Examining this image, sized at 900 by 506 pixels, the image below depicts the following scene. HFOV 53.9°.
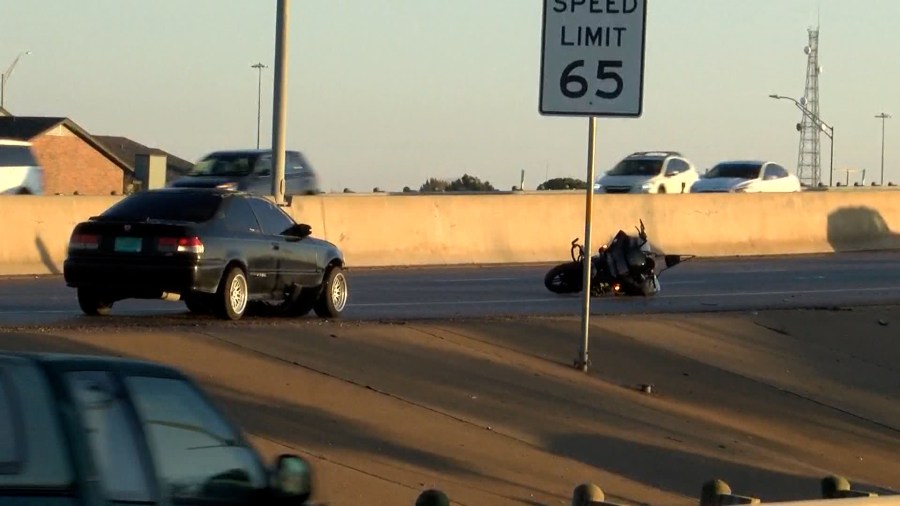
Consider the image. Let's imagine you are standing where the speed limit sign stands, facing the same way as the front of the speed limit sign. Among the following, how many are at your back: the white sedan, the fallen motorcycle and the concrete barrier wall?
3

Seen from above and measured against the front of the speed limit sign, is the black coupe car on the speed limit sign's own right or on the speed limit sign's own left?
on the speed limit sign's own right

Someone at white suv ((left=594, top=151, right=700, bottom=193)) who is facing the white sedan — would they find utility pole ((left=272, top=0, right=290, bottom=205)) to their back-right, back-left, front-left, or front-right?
back-right

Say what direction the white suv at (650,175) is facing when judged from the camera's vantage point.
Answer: facing the viewer and to the left of the viewer

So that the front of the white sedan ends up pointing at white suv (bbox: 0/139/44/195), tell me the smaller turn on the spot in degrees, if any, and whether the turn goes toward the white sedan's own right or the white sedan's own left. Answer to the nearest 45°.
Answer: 0° — it already faces it

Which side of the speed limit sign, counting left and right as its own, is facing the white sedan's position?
back

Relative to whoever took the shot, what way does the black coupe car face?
facing away from the viewer and to the right of the viewer

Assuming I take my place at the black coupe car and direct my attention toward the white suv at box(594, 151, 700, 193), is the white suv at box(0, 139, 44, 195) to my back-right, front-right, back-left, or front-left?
front-left

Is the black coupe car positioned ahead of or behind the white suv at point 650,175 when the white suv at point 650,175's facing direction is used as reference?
ahead

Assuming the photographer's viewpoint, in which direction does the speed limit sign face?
facing the viewer

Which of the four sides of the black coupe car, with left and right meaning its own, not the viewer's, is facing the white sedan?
front

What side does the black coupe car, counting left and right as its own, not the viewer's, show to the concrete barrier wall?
front

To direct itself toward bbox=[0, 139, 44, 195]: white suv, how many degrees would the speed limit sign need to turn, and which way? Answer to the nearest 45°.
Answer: approximately 135° to its right

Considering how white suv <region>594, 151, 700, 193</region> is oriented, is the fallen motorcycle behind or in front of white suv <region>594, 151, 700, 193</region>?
in front

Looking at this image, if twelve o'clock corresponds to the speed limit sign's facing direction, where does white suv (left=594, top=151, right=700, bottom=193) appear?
The white suv is roughly at 6 o'clock from the speed limit sign.

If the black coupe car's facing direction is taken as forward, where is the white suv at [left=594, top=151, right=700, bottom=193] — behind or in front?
in front
